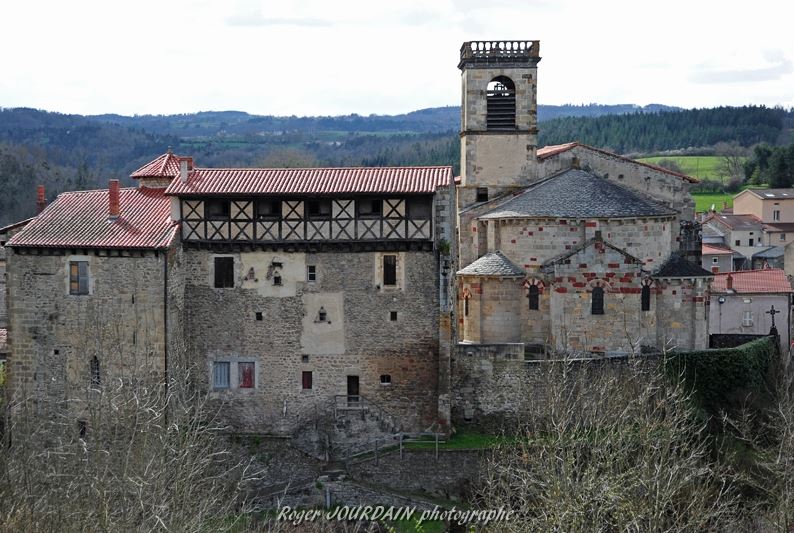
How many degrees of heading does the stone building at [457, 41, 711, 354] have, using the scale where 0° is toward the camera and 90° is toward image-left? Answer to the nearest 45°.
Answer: approximately 180°

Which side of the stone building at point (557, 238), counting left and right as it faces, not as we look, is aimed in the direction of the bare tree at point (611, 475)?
back
